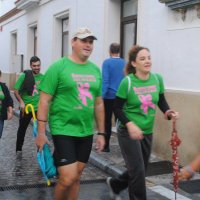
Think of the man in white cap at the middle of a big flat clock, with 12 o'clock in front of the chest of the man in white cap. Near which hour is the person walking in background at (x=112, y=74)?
The person walking in background is roughly at 8 o'clock from the man in white cap.

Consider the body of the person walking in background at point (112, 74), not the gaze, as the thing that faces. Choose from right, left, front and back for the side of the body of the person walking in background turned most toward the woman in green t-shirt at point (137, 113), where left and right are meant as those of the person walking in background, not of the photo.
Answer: back

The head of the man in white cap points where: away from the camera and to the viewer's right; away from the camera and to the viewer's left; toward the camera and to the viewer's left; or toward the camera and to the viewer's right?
toward the camera and to the viewer's right

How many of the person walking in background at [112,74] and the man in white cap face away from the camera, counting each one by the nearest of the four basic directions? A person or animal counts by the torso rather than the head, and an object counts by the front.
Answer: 1

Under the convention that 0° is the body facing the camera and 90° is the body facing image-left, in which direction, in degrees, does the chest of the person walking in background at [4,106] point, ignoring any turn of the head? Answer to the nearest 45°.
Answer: approximately 0°

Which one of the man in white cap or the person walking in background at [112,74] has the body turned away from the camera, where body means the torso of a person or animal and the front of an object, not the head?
the person walking in background

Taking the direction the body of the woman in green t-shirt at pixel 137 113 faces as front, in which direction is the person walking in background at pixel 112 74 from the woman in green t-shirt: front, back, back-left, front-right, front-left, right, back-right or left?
back-left

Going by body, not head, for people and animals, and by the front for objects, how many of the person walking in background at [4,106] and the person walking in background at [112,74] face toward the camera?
1

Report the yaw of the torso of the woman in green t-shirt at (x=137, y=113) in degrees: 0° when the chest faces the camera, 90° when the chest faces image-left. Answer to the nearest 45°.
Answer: approximately 315°

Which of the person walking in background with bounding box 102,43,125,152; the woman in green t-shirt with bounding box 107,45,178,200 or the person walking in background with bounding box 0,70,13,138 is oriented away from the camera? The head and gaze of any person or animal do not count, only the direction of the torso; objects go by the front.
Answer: the person walking in background with bounding box 102,43,125,152

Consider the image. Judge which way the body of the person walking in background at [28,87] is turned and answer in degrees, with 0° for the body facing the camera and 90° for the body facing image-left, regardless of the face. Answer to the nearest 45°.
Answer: approximately 315°

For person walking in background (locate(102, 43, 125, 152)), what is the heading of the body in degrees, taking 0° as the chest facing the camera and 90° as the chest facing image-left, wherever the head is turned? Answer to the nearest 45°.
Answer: approximately 180°

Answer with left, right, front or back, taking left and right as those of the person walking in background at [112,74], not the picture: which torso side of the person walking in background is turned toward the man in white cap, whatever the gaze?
back

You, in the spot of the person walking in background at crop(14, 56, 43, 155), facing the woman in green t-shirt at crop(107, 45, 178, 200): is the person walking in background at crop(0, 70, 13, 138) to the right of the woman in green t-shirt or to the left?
right
